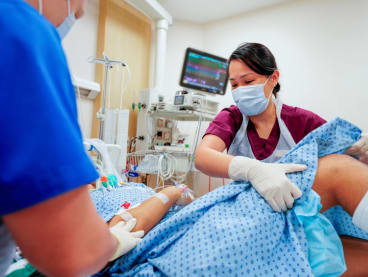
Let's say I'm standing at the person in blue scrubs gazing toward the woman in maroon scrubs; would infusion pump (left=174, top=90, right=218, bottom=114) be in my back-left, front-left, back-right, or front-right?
front-left

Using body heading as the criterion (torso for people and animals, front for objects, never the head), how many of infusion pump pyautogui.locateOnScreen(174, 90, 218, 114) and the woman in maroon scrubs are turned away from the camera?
0

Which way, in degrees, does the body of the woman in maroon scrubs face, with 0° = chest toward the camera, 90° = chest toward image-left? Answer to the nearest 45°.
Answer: approximately 45°

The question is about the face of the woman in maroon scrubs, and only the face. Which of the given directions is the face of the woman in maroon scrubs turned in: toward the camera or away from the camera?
toward the camera

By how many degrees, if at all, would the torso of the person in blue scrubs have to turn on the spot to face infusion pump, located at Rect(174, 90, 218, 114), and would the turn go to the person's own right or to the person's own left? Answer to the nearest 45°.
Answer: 0° — they already face it

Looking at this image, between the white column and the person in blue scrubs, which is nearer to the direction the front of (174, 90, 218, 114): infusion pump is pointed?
the person in blue scrubs

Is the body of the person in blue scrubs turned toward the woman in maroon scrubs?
yes

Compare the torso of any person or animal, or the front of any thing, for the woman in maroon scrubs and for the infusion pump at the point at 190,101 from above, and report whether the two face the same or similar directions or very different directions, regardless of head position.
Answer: same or similar directions

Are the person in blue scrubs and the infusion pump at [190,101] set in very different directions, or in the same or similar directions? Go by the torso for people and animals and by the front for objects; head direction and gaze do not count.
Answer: very different directions

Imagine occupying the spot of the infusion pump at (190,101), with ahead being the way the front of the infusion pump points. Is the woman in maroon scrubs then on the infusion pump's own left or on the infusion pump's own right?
on the infusion pump's own left

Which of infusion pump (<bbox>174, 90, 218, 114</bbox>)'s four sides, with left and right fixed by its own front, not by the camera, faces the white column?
right

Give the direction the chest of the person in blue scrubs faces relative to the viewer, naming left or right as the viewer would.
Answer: facing away from the viewer and to the right of the viewer

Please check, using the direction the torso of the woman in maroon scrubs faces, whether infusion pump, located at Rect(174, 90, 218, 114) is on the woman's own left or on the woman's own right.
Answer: on the woman's own right

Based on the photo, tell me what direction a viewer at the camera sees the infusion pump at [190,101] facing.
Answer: facing the viewer and to the left of the viewer

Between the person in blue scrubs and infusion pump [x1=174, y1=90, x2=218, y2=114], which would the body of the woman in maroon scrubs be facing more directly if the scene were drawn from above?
the person in blue scrubs
